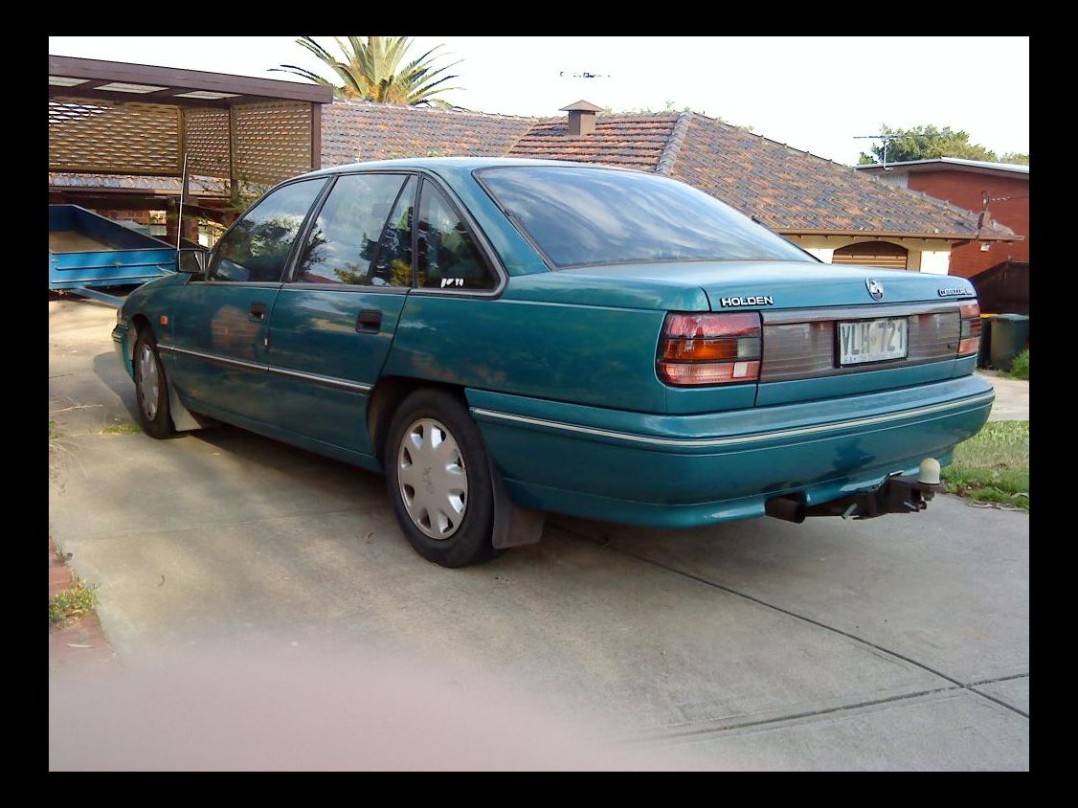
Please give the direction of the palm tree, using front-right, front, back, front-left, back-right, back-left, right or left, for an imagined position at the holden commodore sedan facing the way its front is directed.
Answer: front-right

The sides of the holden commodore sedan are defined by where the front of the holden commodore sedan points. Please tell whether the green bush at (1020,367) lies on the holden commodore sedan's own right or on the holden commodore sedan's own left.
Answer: on the holden commodore sedan's own right

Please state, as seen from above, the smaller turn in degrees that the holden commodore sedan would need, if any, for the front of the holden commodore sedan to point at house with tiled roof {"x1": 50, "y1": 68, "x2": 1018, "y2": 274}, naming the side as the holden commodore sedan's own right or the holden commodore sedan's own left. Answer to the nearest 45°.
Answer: approximately 45° to the holden commodore sedan's own right

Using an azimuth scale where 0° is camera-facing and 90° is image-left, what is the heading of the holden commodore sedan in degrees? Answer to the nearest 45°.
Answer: approximately 135°

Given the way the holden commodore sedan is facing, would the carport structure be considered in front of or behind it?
in front

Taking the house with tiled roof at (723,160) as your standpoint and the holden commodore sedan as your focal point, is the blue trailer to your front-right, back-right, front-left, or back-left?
front-right
